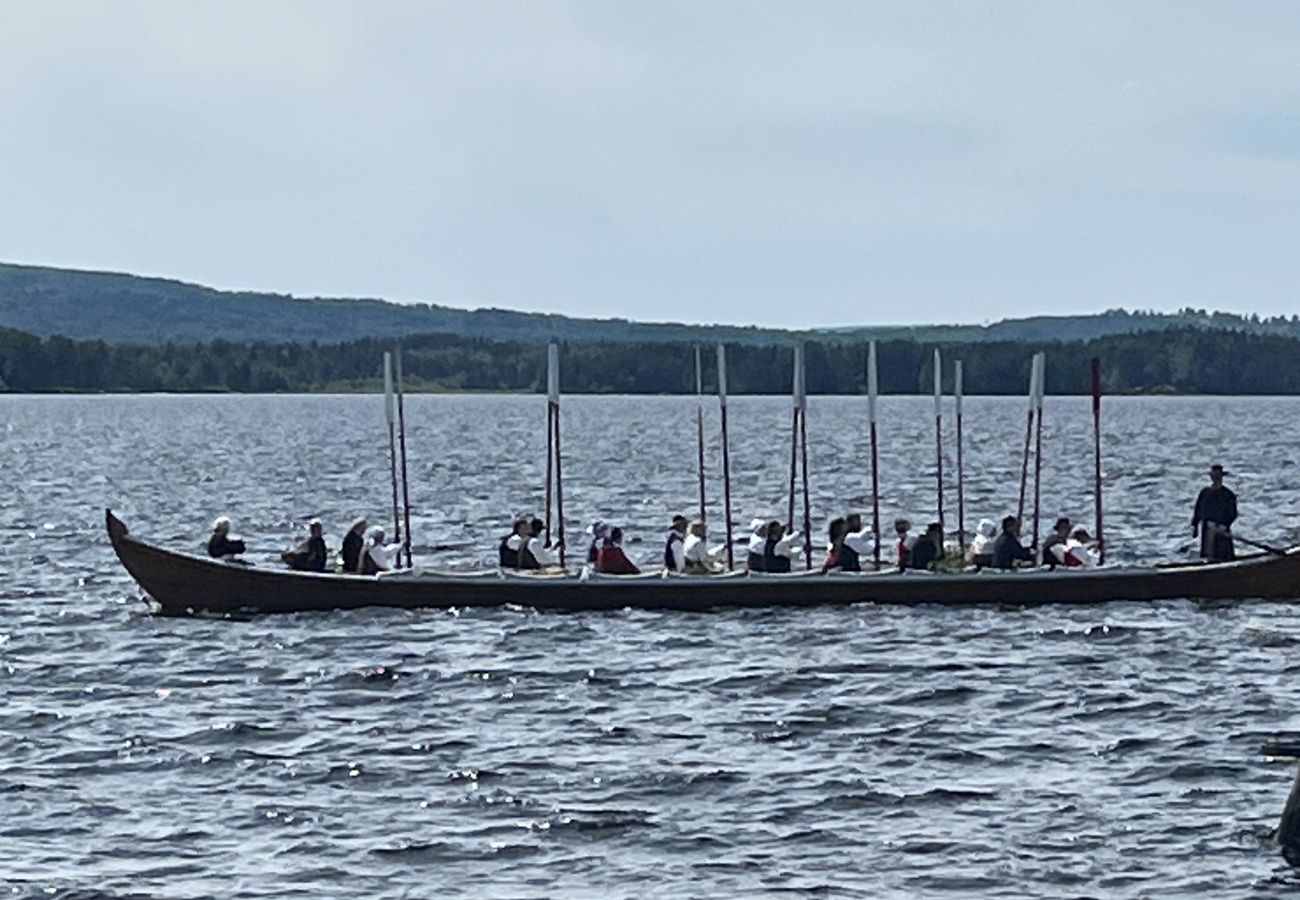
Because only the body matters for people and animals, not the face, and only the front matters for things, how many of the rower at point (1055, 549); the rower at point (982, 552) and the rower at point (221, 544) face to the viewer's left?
0

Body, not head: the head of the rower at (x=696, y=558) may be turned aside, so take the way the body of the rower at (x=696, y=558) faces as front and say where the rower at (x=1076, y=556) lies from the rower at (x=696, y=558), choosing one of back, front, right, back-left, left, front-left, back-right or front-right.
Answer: front

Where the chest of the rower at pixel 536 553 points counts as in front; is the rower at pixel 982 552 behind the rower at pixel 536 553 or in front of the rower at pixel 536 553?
in front

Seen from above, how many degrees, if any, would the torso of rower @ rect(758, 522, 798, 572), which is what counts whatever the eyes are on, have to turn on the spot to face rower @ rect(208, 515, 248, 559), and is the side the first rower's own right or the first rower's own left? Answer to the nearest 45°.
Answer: approximately 180°

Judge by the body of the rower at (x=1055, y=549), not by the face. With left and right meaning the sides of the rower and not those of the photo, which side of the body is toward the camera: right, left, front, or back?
right

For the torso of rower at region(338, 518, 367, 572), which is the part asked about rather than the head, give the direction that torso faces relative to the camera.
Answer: to the viewer's right

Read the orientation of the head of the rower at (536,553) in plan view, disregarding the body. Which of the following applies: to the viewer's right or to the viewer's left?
to the viewer's right

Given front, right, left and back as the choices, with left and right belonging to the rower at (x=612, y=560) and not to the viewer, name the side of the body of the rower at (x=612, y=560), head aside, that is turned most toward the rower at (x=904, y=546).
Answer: front

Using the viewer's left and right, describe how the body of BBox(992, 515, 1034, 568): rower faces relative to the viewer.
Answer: facing to the right of the viewer

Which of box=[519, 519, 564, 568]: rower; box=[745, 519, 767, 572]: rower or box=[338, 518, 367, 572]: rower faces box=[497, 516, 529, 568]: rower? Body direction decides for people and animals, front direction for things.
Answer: box=[338, 518, 367, 572]: rower

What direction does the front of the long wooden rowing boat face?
to the viewer's left

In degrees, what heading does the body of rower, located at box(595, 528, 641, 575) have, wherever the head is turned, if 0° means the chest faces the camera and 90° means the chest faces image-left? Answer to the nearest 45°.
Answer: approximately 270°

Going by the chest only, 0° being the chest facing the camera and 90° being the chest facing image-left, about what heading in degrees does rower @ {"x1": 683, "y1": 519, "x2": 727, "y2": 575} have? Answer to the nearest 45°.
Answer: approximately 270°

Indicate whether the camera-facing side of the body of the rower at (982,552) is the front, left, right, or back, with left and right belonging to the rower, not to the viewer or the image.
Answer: right

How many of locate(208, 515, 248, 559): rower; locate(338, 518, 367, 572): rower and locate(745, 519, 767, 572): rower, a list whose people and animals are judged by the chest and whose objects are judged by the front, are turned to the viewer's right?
3

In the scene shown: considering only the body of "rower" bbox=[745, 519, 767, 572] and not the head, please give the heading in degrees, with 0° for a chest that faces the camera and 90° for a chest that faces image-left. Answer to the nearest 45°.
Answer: approximately 270°
